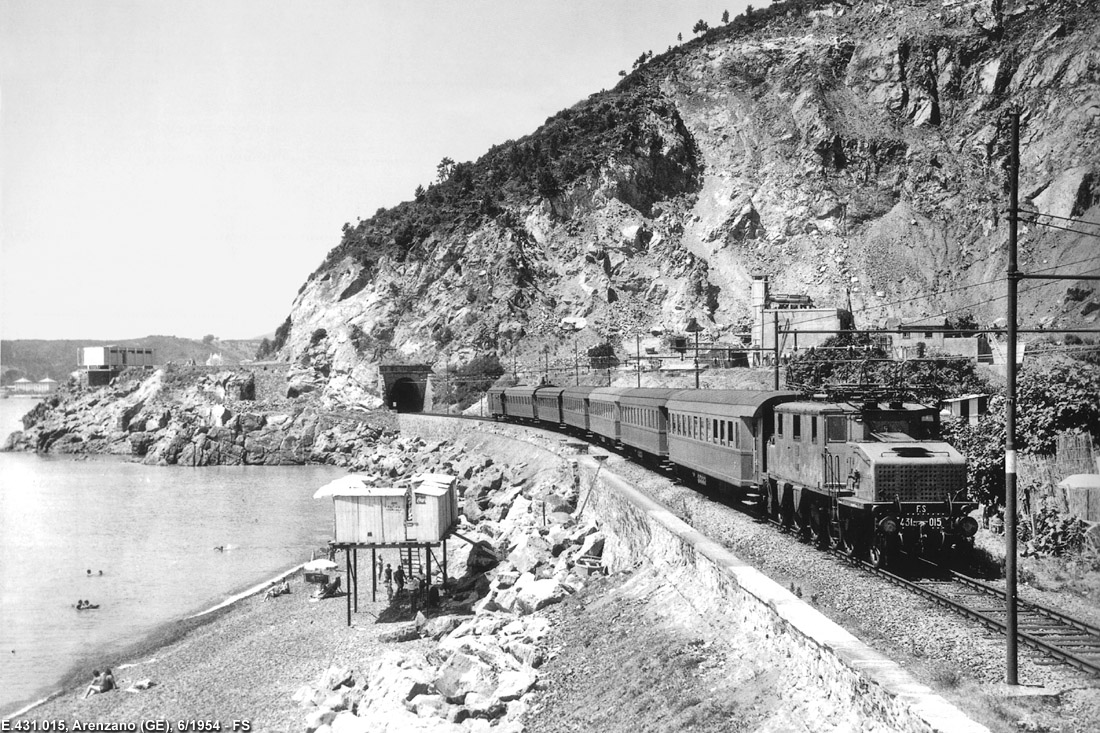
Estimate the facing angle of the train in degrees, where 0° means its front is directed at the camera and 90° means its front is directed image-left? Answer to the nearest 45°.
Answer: approximately 315°

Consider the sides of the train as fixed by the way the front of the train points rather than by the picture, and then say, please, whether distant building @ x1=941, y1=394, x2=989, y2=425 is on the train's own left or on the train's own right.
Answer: on the train's own left
